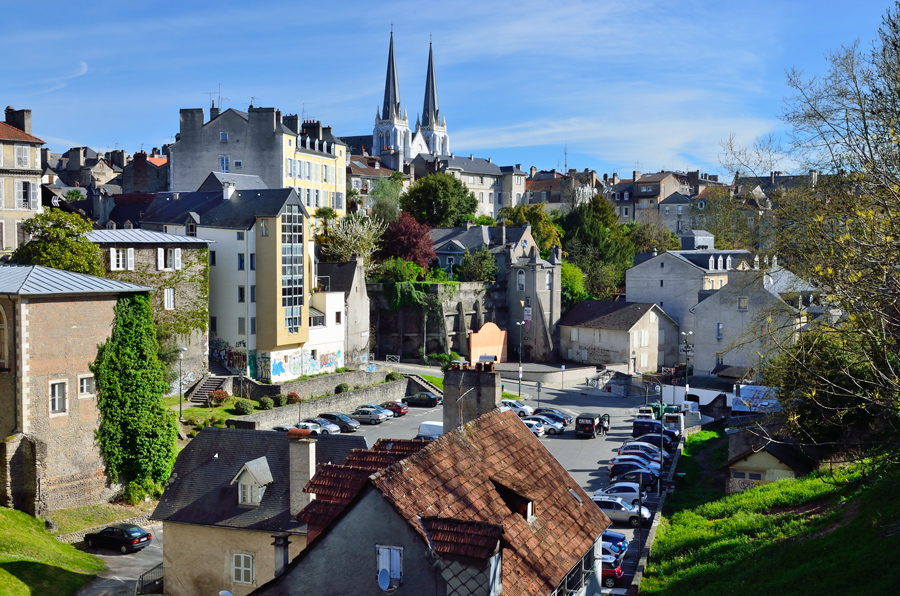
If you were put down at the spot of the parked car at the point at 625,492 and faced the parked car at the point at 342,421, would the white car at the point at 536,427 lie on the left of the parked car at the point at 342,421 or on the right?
right

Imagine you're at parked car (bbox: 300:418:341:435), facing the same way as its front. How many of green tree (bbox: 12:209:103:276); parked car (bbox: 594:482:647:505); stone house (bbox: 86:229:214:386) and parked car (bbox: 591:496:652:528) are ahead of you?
2
